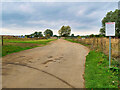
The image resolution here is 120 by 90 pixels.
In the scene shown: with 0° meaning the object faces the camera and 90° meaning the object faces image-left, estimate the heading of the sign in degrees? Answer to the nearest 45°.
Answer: approximately 0°
